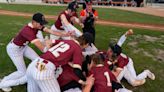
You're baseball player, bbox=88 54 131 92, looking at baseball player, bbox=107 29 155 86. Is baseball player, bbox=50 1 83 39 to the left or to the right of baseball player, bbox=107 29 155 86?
left

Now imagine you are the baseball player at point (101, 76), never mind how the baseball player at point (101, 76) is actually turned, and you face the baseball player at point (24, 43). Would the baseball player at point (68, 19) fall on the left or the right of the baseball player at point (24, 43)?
right

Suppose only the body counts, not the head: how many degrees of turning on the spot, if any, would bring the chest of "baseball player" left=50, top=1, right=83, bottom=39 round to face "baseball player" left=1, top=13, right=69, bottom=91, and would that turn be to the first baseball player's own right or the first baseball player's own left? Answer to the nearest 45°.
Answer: approximately 90° to the first baseball player's own right

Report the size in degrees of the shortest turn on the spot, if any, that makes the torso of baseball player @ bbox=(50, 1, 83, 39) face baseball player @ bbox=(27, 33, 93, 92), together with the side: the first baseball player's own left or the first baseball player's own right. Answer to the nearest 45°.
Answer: approximately 45° to the first baseball player's own right

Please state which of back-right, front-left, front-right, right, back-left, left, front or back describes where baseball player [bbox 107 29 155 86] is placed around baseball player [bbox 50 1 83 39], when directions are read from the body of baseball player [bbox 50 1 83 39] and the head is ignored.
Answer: front

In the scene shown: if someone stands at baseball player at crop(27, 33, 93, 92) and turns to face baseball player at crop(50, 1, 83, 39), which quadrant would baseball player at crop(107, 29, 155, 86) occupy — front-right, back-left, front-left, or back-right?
front-right

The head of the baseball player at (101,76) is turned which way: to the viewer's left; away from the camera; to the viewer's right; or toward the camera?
away from the camera

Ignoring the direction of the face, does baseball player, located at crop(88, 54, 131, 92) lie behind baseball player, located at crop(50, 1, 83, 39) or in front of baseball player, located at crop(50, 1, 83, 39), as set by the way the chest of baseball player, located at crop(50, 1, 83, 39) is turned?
in front

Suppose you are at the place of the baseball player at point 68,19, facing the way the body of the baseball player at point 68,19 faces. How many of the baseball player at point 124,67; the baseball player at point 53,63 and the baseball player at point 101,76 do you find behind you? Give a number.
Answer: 0
